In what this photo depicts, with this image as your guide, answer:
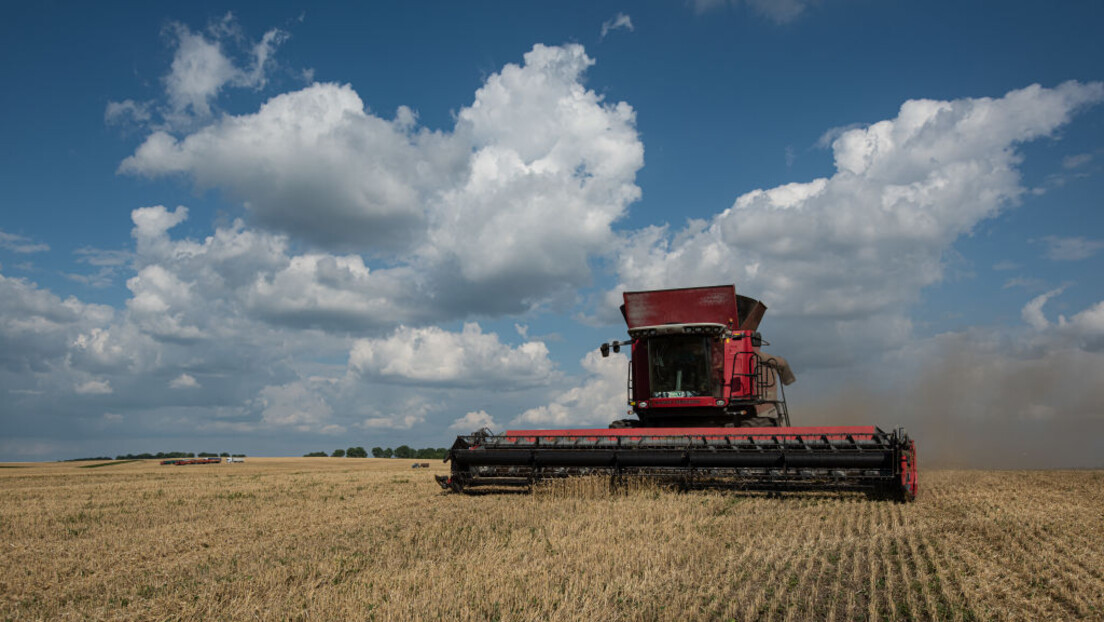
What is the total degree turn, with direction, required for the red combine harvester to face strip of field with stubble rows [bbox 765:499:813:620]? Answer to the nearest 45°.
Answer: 0° — it already faces it

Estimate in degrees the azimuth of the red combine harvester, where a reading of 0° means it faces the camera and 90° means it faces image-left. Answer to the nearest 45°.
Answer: approximately 0°

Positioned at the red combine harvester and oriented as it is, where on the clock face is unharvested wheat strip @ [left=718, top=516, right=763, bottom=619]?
The unharvested wheat strip is roughly at 12 o'clock from the red combine harvester.

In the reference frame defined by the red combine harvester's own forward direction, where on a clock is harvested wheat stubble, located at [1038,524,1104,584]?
The harvested wheat stubble is roughly at 11 o'clock from the red combine harvester.

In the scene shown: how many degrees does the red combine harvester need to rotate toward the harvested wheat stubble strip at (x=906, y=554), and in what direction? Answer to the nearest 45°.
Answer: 0° — it already faces it

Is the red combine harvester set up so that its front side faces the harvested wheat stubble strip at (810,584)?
yes
